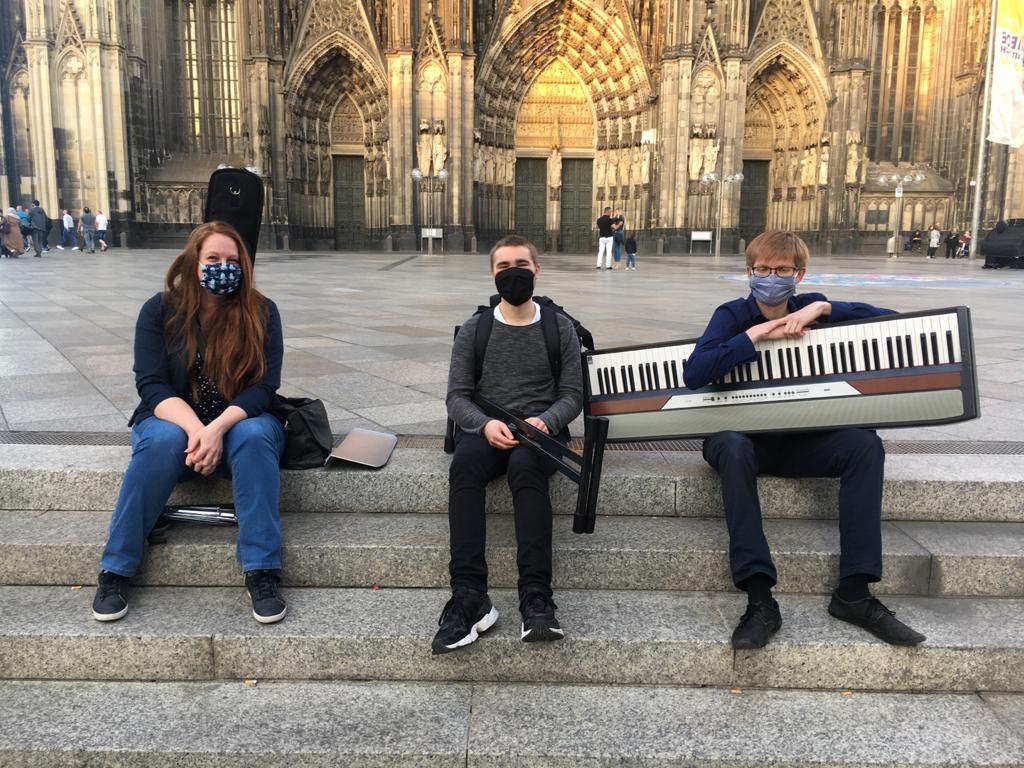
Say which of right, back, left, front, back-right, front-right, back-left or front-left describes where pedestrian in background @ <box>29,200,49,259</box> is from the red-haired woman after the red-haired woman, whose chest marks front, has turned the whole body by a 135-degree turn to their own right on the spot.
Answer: front-right

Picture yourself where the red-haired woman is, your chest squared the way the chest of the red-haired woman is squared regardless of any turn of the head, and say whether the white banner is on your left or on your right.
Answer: on your left

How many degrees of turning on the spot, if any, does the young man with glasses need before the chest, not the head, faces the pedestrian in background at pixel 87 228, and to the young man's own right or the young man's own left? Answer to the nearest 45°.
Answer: approximately 135° to the young man's own right

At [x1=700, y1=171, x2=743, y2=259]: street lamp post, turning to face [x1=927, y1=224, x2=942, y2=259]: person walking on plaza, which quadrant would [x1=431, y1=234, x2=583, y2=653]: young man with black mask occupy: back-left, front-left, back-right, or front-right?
back-right

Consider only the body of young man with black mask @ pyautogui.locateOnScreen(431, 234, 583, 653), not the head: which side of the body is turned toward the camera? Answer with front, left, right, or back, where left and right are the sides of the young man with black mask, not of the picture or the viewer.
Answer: front

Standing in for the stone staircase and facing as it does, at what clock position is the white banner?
The white banner is roughly at 7 o'clock from the stone staircase.

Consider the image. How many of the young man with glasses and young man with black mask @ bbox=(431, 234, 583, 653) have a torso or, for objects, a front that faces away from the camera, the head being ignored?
0

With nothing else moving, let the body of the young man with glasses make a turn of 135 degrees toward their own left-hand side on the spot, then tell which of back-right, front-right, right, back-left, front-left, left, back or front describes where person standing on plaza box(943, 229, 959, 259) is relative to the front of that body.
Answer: front-left

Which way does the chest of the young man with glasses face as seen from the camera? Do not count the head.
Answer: toward the camera
